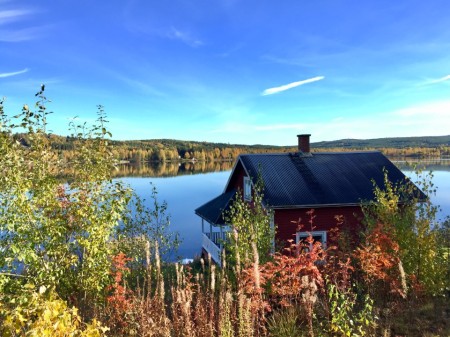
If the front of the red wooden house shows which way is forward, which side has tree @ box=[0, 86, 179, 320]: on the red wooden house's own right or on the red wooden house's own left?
on the red wooden house's own left

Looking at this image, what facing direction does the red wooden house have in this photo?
to the viewer's left
